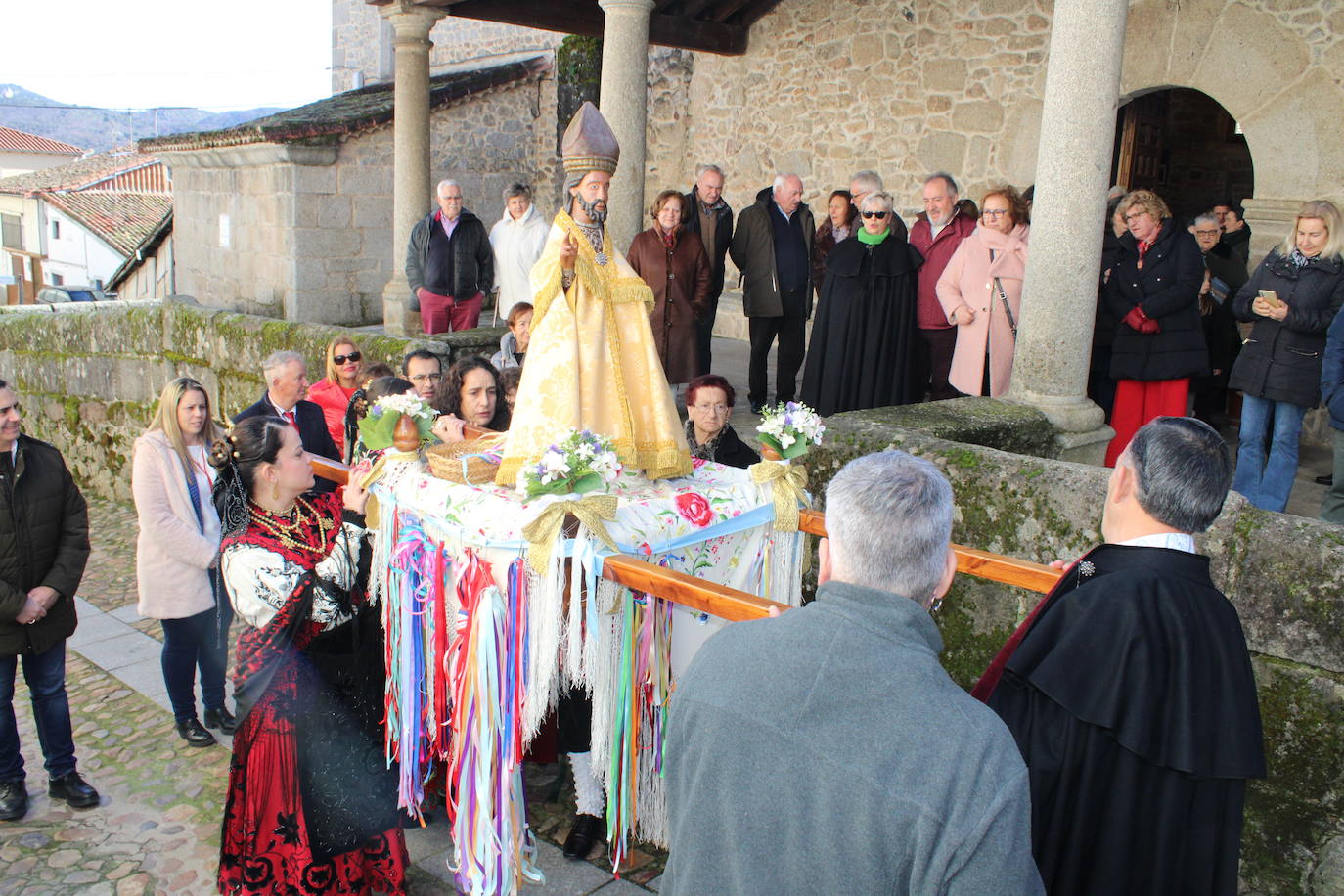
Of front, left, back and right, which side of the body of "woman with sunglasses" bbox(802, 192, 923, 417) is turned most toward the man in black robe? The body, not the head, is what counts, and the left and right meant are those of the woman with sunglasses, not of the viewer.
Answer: front

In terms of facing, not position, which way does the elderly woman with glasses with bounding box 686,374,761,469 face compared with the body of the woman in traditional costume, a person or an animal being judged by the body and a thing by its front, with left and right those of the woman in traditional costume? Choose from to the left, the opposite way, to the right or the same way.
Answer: to the right

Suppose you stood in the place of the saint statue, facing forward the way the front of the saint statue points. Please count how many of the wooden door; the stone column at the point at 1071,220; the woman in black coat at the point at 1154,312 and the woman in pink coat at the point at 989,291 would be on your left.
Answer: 4

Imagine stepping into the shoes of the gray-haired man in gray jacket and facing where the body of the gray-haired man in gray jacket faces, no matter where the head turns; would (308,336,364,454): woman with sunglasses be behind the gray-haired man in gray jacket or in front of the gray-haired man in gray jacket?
in front

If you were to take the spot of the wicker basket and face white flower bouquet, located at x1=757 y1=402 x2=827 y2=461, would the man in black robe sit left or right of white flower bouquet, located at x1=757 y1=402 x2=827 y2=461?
right

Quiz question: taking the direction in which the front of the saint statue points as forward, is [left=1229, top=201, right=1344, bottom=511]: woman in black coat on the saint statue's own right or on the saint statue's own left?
on the saint statue's own left

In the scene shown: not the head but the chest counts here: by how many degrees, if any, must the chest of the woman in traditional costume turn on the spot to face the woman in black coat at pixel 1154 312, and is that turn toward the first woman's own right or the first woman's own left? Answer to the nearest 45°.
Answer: approximately 45° to the first woman's own left

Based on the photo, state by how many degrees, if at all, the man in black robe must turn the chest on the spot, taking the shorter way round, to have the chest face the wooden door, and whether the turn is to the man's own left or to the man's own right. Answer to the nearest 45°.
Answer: approximately 45° to the man's own right

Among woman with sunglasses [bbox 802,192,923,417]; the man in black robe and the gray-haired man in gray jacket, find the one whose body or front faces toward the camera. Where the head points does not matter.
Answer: the woman with sunglasses

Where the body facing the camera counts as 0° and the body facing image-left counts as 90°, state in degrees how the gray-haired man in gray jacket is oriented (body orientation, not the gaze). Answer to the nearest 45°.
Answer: approximately 180°

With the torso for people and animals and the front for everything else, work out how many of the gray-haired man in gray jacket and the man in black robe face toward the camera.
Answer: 0

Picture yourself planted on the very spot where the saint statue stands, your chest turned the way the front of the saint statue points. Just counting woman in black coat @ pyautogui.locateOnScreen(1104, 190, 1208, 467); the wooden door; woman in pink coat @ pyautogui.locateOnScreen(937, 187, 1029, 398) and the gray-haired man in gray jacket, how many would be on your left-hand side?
3

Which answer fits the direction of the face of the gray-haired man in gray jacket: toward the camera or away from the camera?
away from the camera

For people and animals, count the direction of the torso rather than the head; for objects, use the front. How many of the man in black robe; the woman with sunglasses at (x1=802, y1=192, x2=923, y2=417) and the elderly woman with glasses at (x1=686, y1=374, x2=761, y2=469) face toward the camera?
2
